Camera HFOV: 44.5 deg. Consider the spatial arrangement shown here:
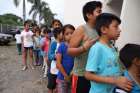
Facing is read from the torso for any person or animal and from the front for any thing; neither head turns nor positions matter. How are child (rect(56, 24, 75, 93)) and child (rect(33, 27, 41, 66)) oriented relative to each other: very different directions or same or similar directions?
same or similar directions
